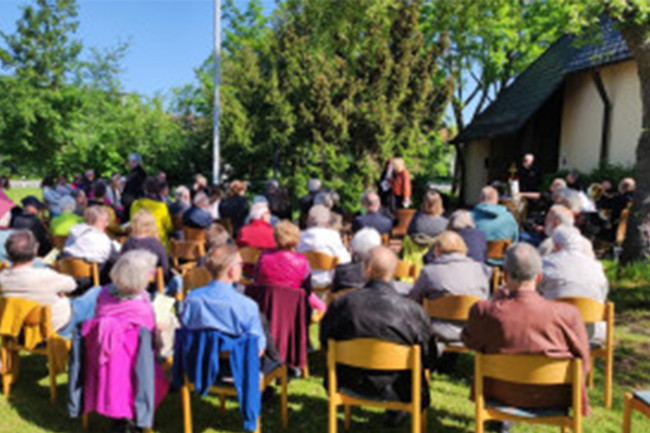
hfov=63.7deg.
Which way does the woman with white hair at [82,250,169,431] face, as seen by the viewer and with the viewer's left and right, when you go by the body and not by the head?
facing away from the viewer and to the right of the viewer

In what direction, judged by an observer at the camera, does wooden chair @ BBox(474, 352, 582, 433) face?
facing away from the viewer

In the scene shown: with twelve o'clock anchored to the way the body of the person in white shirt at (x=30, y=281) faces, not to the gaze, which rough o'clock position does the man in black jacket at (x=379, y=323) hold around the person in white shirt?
The man in black jacket is roughly at 3 o'clock from the person in white shirt.

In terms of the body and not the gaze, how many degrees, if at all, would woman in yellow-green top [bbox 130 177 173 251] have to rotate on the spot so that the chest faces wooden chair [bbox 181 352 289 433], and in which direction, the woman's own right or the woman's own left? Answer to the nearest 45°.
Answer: approximately 180°

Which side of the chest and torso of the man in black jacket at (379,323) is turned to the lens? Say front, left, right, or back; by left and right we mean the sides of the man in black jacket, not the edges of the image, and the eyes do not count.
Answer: back

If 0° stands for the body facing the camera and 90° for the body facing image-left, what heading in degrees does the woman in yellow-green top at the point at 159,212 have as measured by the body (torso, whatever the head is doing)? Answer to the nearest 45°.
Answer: approximately 180°

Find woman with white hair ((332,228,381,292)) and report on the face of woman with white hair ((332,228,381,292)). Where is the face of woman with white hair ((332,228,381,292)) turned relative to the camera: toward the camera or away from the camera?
away from the camera

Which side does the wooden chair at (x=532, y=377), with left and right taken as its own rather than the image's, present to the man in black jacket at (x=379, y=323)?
left

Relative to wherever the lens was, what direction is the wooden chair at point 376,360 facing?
facing away from the viewer

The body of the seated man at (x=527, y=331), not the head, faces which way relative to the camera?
away from the camera
